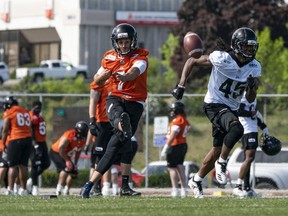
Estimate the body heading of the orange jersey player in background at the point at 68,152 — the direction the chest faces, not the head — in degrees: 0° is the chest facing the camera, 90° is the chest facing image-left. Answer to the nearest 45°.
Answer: approximately 315°

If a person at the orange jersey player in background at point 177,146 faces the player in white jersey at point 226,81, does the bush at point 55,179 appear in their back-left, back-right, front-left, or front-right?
back-right

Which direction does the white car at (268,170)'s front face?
to the viewer's right

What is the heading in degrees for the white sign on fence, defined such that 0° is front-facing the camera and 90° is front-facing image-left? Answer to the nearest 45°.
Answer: approximately 0°

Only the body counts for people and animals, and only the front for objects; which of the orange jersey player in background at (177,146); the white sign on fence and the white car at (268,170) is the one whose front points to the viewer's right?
the white car

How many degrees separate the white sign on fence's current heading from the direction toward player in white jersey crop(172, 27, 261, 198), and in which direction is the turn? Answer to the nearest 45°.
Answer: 0° — it already faces them

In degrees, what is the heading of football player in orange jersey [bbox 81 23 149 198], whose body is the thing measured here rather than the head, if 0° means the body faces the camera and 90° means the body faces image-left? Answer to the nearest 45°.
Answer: approximately 0°
